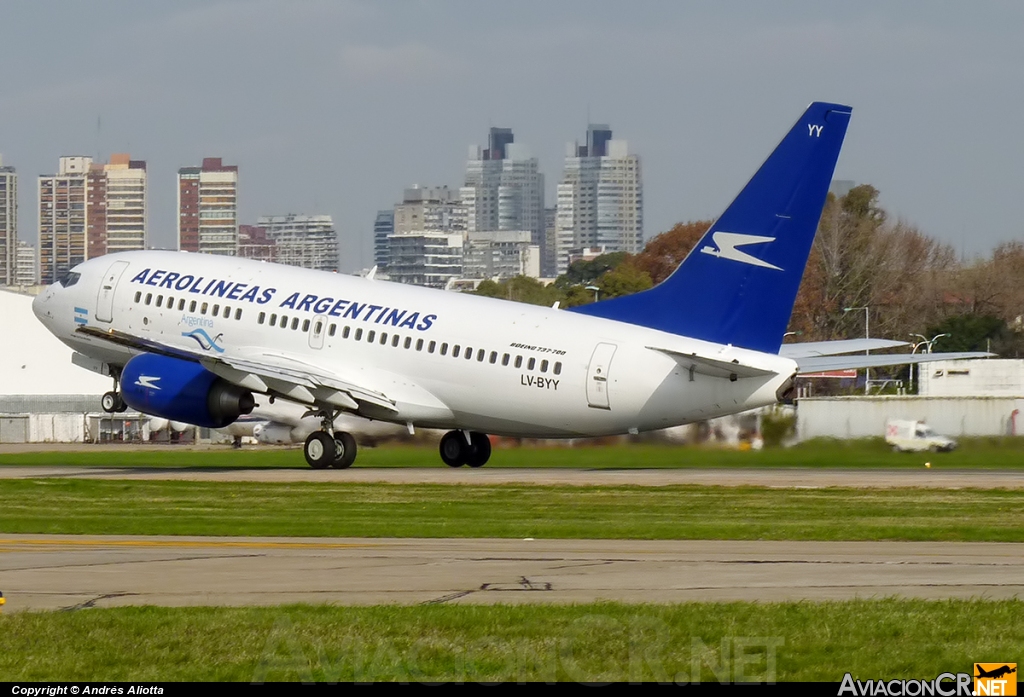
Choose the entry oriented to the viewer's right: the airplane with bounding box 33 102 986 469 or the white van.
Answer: the white van

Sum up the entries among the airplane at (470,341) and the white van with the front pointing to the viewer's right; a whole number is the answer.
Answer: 1

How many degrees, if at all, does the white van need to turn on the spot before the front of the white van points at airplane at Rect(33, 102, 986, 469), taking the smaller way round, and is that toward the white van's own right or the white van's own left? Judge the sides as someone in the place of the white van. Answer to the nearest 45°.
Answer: approximately 135° to the white van's own right

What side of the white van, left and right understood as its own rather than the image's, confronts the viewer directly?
right

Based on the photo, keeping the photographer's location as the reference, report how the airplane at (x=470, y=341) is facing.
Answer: facing away from the viewer and to the left of the viewer

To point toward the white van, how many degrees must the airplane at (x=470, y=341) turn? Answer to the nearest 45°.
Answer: approximately 135° to its right
